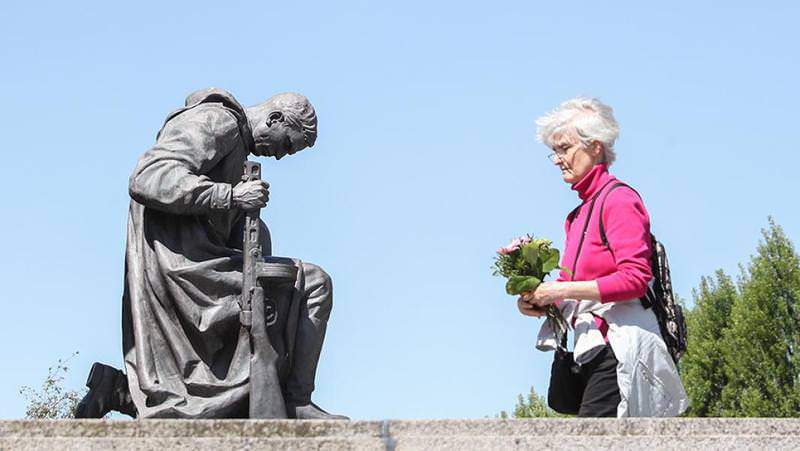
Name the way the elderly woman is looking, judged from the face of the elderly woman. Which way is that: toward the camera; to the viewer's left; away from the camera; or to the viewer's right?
to the viewer's left

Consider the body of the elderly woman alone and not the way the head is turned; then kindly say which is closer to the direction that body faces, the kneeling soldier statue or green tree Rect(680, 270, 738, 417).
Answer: the kneeling soldier statue

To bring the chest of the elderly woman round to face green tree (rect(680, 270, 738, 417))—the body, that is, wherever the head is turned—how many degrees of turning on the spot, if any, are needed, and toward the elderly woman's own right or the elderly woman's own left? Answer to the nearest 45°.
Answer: approximately 90° to the elderly woman's own right

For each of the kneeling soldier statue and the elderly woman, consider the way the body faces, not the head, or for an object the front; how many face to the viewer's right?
1

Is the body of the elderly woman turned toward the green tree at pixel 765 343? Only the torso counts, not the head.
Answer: no

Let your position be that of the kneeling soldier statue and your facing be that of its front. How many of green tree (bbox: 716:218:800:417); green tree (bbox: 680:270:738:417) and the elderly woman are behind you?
0

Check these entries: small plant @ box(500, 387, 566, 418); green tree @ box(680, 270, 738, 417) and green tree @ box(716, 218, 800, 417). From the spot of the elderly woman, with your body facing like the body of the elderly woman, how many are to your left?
0

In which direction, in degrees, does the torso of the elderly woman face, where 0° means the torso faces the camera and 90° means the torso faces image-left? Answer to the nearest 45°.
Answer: approximately 90°

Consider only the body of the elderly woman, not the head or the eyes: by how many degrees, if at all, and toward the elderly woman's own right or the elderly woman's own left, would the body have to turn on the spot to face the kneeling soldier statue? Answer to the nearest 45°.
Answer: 0° — they already face it

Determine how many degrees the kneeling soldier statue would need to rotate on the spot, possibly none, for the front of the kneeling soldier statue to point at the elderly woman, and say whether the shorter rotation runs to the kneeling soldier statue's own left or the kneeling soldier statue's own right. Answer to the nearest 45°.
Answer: approximately 45° to the kneeling soldier statue's own right

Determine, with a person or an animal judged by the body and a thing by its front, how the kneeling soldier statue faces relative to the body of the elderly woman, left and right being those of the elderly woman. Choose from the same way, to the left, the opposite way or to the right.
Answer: the opposite way

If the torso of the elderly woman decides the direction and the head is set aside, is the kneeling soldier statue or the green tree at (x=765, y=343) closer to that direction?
the kneeling soldier statue

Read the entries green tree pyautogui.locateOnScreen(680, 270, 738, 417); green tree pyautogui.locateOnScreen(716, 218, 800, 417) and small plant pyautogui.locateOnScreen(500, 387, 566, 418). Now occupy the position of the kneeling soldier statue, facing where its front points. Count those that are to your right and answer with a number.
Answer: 0

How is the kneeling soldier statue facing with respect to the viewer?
to the viewer's right

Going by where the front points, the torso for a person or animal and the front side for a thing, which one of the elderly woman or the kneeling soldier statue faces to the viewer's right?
the kneeling soldier statue
